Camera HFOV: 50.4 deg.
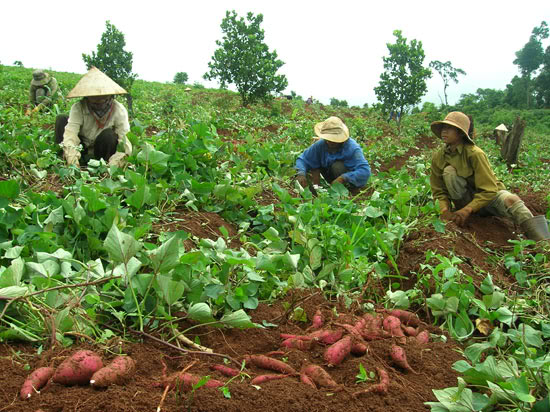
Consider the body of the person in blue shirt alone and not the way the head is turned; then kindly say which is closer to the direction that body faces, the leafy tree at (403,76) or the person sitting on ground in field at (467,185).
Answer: the person sitting on ground in field

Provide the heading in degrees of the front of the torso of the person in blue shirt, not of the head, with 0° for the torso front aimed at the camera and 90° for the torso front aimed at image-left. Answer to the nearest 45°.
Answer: approximately 0°

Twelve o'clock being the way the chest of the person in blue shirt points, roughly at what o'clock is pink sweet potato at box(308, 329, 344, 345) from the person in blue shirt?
The pink sweet potato is roughly at 12 o'clock from the person in blue shirt.

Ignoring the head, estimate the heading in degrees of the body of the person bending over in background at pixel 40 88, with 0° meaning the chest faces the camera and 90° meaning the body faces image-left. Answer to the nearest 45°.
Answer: approximately 45°

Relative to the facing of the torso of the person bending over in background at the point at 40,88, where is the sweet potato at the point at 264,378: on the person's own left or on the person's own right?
on the person's own left

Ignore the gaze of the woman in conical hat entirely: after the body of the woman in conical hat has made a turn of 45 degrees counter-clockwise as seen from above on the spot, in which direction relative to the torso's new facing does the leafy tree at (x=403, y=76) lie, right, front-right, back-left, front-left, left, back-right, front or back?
left

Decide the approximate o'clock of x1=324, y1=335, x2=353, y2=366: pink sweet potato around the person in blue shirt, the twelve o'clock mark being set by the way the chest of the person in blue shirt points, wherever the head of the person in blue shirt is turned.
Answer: The pink sweet potato is roughly at 12 o'clock from the person in blue shirt.

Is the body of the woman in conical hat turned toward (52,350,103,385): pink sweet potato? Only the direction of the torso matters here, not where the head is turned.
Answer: yes

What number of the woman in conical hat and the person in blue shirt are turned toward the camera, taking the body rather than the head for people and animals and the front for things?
2

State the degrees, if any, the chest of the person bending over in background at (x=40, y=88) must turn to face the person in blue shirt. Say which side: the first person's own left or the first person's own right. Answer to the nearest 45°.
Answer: approximately 90° to the first person's own left

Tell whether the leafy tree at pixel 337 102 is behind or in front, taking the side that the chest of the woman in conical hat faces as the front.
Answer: behind

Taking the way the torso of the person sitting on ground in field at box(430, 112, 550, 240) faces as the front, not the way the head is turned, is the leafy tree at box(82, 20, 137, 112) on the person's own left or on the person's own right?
on the person's own right
